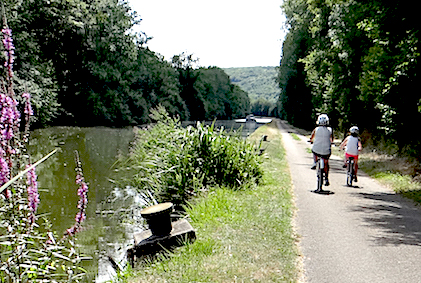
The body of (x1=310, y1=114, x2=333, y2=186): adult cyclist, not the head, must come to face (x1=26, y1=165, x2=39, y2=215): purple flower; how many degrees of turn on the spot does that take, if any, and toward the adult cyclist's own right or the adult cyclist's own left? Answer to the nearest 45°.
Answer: approximately 180°

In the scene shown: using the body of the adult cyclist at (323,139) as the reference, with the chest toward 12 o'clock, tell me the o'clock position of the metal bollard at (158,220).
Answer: The metal bollard is roughly at 7 o'clock from the adult cyclist.

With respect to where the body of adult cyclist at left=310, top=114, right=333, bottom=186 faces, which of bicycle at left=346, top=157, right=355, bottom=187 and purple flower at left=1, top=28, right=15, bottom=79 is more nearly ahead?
the bicycle

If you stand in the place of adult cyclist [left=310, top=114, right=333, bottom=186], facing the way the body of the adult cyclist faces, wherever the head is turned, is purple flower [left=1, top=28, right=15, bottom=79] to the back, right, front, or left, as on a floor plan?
back

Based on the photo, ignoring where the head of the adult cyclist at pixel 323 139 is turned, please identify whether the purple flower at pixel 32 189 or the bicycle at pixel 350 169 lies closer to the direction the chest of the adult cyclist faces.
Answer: the bicycle

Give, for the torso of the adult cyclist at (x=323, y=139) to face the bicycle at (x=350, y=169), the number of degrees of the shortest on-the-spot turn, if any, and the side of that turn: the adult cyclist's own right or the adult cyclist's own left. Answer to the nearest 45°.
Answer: approximately 45° to the adult cyclist's own right

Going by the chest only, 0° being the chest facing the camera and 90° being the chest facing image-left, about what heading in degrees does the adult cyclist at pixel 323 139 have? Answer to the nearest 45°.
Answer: approximately 180°

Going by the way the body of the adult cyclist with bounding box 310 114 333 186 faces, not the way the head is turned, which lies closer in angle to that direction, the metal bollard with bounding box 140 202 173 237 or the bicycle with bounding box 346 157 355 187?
the bicycle
